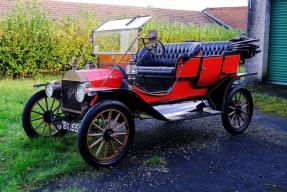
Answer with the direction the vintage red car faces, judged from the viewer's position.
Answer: facing the viewer and to the left of the viewer
